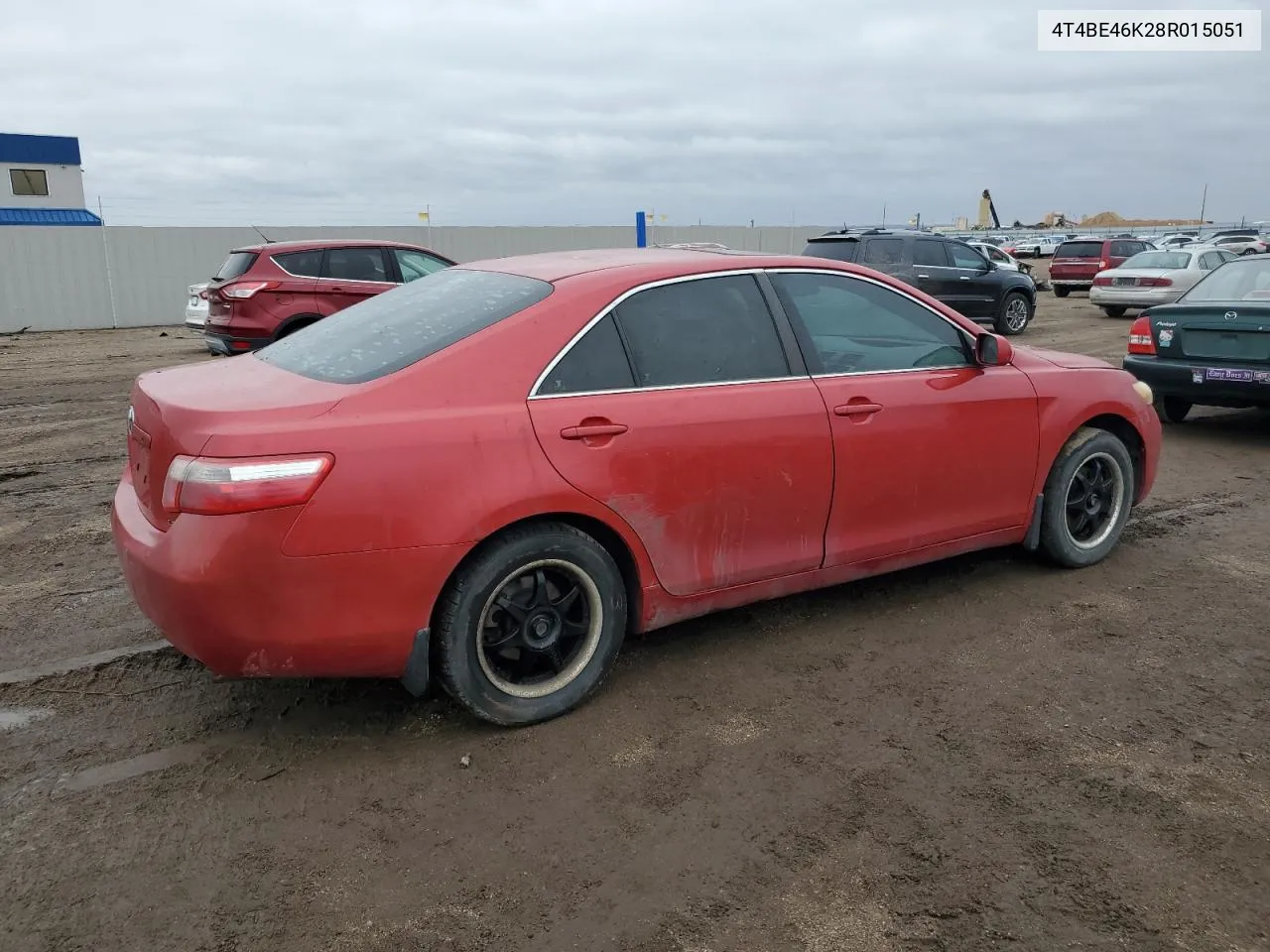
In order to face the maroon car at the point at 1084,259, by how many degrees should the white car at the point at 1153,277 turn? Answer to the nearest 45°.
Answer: approximately 45° to its left

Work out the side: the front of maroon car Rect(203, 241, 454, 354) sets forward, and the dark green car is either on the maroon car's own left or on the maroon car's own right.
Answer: on the maroon car's own right

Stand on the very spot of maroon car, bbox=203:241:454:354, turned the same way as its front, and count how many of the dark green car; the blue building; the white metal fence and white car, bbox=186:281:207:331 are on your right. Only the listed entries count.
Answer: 1

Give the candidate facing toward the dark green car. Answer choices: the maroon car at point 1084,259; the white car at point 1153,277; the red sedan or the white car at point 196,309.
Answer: the red sedan

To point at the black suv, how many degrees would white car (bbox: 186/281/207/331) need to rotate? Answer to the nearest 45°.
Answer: approximately 45° to its right

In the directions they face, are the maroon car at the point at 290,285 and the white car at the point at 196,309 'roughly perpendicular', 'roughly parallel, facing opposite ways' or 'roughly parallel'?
roughly parallel

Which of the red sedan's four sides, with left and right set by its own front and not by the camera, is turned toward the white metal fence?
left

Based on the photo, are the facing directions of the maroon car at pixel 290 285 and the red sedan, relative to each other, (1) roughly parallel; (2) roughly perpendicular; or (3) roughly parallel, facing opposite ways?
roughly parallel

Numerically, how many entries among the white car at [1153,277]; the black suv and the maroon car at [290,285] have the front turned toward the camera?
0

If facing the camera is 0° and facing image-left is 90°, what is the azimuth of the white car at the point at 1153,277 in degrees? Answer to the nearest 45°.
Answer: approximately 225°

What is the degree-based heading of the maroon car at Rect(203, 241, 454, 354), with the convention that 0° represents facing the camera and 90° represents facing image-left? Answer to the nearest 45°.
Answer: approximately 225°

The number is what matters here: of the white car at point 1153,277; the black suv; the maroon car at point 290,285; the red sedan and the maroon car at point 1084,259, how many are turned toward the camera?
0

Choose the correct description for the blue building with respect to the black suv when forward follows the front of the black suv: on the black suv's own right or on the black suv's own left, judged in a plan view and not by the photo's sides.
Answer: on the black suv's own left

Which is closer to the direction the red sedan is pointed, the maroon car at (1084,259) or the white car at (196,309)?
the maroon car

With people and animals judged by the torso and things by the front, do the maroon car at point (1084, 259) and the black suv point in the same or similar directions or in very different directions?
same or similar directions

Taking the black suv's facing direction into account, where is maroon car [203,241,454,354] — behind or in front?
behind

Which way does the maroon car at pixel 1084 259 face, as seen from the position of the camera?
facing away from the viewer and to the right of the viewer
